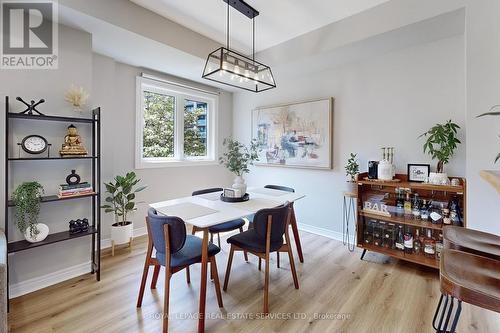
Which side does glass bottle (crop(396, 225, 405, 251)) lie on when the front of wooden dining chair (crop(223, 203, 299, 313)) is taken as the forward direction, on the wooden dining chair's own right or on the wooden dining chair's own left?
on the wooden dining chair's own right

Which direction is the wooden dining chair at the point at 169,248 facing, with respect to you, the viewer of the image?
facing away from the viewer and to the right of the viewer

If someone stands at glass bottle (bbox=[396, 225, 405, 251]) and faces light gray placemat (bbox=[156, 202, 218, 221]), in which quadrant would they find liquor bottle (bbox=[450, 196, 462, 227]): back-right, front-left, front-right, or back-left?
back-left

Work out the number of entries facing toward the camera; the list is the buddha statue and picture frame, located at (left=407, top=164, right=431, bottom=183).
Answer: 2

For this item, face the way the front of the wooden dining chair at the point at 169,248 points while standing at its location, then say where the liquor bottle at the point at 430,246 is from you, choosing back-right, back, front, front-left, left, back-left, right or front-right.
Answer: front-right

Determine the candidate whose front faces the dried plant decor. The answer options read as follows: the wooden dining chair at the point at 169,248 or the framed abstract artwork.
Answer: the framed abstract artwork

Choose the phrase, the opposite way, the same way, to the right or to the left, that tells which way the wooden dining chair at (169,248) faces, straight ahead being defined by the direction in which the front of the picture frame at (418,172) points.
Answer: the opposite way

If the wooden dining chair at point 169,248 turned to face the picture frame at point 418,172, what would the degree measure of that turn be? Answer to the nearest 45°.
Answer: approximately 45° to its right

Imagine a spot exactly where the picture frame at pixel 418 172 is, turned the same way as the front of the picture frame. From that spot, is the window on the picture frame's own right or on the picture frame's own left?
on the picture frame's own right

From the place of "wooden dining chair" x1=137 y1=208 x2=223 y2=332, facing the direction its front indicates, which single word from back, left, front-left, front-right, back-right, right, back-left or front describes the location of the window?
front-left

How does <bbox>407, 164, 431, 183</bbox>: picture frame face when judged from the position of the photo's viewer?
facing the viewer

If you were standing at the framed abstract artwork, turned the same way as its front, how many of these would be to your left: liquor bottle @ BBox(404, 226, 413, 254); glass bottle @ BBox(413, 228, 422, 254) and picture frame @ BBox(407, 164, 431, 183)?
3

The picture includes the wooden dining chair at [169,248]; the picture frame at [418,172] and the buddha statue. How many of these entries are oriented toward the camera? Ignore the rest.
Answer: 2

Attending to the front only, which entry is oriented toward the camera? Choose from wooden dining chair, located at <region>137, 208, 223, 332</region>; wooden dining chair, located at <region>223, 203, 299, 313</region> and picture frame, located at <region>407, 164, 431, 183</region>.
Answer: the picture frame

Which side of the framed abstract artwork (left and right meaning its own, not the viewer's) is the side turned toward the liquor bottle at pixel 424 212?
left

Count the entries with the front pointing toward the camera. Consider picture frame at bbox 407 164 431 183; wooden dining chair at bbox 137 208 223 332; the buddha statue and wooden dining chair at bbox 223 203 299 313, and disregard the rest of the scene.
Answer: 2

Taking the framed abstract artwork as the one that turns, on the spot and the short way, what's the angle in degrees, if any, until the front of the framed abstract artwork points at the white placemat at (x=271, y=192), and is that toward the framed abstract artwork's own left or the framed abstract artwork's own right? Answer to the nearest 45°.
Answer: approximately 45° to the framed abstract artwork's own left
